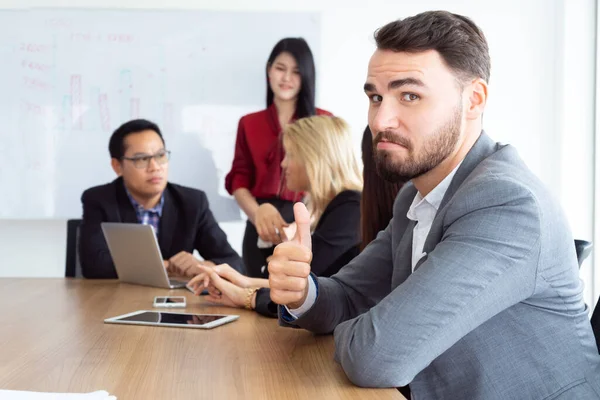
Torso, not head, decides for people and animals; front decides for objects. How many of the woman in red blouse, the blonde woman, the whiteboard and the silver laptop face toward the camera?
2

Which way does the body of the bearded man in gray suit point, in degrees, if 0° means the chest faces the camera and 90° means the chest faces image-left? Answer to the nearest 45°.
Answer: approximately 45°

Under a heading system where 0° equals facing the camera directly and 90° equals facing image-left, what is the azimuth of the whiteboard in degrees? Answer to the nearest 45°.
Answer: approximately 0°

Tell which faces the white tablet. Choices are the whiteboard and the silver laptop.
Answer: the whiteboard

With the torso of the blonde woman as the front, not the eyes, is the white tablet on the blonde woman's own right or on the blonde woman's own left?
on the blonde woman's own left

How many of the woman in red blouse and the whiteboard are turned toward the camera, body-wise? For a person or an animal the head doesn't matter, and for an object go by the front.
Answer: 2

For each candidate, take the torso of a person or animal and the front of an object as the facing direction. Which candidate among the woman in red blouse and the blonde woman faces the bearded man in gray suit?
the woman in red blouse

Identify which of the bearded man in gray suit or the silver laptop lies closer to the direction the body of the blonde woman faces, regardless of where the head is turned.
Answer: the silver laptop

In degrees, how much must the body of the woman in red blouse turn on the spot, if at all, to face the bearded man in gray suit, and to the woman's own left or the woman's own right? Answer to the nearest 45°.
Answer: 0° — they already face them

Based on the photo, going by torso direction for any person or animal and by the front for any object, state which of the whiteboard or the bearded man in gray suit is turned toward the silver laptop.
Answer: the whiteboard

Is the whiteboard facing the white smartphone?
yes

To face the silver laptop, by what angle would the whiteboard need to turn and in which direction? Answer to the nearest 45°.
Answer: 0° — it already faces it

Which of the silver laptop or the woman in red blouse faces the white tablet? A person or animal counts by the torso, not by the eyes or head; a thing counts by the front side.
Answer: the woman in red blouse

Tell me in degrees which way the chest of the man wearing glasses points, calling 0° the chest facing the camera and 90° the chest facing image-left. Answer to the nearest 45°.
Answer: approximately 315°

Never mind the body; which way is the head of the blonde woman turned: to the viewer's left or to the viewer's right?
to the viewer's left
